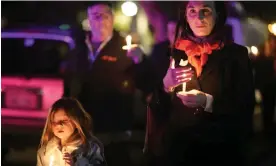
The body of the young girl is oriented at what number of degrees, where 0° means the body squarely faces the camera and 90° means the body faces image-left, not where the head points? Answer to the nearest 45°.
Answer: approximately 45°
